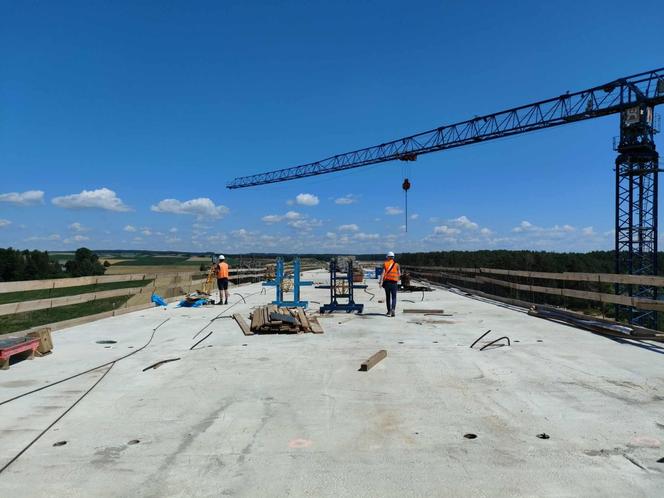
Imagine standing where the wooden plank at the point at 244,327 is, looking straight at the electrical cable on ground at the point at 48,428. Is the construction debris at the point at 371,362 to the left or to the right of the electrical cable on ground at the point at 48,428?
left

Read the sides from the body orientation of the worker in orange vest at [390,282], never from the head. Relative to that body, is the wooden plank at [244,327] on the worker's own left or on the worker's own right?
on the worker's own left

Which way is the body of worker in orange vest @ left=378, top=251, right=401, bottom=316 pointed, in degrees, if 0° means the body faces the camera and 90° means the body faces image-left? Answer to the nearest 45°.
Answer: approximately 180°

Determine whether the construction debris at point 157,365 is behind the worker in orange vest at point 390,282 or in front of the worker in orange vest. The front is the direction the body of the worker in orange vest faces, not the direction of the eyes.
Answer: behind

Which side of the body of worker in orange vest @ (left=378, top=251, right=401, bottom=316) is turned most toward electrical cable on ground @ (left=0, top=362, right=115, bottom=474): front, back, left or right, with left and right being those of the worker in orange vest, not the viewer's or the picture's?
back
